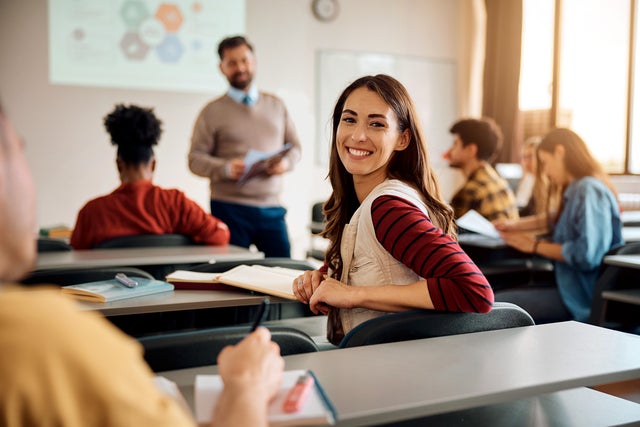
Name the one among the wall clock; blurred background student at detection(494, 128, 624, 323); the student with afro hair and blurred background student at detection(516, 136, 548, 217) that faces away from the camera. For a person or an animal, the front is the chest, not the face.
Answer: the student with afro hair

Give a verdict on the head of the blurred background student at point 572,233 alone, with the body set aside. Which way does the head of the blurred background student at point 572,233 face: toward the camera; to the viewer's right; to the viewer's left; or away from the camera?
to the viewer's left

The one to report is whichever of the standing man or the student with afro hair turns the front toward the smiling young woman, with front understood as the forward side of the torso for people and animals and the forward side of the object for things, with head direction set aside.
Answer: the standing man

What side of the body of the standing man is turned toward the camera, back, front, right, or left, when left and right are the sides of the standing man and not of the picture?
front

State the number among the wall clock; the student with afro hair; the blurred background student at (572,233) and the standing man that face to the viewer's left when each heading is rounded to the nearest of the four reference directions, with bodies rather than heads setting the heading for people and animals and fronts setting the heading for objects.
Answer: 1

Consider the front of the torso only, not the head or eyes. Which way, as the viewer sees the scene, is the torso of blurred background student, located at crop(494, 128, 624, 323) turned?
to the viewer's left

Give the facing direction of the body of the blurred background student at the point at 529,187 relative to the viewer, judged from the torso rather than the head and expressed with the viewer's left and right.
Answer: facing the viewer and to the left of the viewer

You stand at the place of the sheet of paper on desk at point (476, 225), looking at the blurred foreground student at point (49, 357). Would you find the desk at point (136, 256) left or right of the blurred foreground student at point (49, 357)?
right

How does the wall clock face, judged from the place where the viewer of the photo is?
facing the viewer

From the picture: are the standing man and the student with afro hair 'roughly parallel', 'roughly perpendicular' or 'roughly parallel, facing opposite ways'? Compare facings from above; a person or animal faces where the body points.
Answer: roughly parallel, facing opposite ways

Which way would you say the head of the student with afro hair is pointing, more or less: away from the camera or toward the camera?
away from the camera

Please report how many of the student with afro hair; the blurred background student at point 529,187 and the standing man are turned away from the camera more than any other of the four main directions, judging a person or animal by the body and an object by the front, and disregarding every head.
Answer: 1

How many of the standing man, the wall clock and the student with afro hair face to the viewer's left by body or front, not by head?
0

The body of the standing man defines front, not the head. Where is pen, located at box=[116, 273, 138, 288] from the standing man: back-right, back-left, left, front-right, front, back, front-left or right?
front

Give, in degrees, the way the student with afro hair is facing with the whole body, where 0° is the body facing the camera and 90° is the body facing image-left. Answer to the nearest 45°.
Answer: approximately 180°

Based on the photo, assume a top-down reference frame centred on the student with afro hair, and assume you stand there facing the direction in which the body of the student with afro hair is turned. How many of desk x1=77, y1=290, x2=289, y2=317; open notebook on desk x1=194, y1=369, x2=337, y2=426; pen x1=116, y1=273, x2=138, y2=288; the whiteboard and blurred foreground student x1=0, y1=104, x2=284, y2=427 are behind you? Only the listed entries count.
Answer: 4
